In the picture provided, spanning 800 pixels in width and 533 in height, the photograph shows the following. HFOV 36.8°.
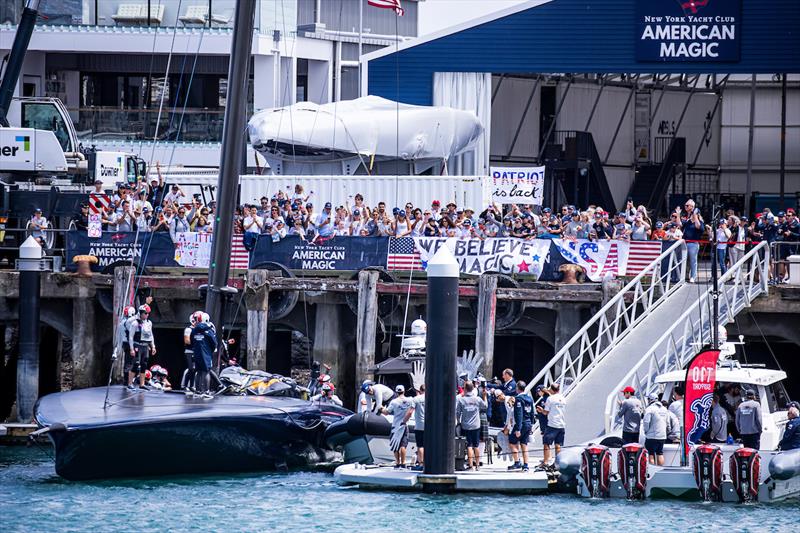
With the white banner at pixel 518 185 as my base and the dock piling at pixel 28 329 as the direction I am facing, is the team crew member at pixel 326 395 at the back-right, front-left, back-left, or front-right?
front-left

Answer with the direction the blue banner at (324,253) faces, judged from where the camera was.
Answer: facing the viewer

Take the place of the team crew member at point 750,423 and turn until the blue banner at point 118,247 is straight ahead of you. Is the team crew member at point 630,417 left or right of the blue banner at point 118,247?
left

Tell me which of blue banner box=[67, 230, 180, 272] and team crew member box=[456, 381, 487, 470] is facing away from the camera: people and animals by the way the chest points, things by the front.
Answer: the team crew member

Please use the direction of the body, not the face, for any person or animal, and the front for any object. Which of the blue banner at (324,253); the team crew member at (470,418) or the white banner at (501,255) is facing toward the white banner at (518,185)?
the team crew member

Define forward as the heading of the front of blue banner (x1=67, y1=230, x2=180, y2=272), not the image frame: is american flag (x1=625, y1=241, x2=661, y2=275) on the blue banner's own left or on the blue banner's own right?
on the blue banner's own left

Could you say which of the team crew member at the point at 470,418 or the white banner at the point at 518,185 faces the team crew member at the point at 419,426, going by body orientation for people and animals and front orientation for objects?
the white banner

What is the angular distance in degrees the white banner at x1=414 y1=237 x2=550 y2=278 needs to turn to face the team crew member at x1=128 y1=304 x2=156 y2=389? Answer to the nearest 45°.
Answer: approximately 90° to its right

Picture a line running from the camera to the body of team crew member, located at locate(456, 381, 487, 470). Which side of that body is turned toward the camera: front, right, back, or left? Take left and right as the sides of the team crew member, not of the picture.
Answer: back

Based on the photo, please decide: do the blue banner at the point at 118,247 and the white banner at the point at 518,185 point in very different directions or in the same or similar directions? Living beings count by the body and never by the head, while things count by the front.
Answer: same or similar directions

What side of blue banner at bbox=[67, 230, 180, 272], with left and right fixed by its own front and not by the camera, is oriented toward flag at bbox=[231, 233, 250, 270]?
left

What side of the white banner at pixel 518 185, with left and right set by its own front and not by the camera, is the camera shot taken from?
front

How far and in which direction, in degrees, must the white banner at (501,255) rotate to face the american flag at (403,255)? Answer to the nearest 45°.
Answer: approximately 90° to its right

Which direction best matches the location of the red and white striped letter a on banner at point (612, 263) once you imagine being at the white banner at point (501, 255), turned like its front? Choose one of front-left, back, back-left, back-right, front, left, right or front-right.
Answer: left

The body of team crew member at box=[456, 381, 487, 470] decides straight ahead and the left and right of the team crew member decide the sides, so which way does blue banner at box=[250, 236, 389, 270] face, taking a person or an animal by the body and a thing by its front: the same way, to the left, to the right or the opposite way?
the opposite way

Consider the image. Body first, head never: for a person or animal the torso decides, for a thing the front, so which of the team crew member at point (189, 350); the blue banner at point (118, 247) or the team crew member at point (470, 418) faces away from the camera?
the team crew member at point (470, 418)

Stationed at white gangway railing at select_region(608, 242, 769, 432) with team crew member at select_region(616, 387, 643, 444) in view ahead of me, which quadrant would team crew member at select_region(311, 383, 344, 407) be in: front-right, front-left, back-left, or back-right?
front-right

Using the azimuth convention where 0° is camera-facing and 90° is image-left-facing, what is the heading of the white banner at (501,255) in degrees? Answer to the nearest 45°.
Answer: approximately 0°

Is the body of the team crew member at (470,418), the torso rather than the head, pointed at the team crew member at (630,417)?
no
